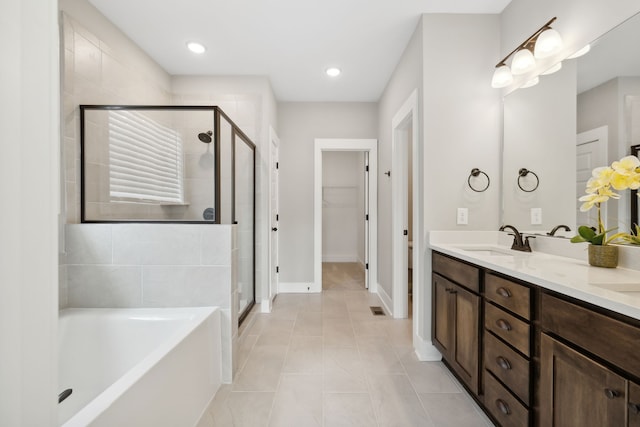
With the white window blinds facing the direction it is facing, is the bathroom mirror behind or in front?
in front

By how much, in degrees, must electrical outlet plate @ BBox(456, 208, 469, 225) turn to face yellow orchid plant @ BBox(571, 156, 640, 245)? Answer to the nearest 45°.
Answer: approximately 45° to its left

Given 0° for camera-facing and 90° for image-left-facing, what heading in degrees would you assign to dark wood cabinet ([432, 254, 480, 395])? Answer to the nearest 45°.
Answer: approximately 45°

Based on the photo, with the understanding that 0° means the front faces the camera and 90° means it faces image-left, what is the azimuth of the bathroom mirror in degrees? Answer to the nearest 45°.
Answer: approximately 45°

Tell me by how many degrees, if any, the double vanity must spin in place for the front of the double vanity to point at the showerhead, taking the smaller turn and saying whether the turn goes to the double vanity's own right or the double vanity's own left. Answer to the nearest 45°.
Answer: approximately 45° to the double vanity's own right

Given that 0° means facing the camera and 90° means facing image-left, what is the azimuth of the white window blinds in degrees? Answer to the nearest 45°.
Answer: approximately 315°

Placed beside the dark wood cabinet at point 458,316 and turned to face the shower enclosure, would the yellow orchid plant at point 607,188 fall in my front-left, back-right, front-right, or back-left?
back-left

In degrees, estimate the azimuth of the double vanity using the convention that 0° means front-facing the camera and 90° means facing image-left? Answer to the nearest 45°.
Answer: approximately 45°
